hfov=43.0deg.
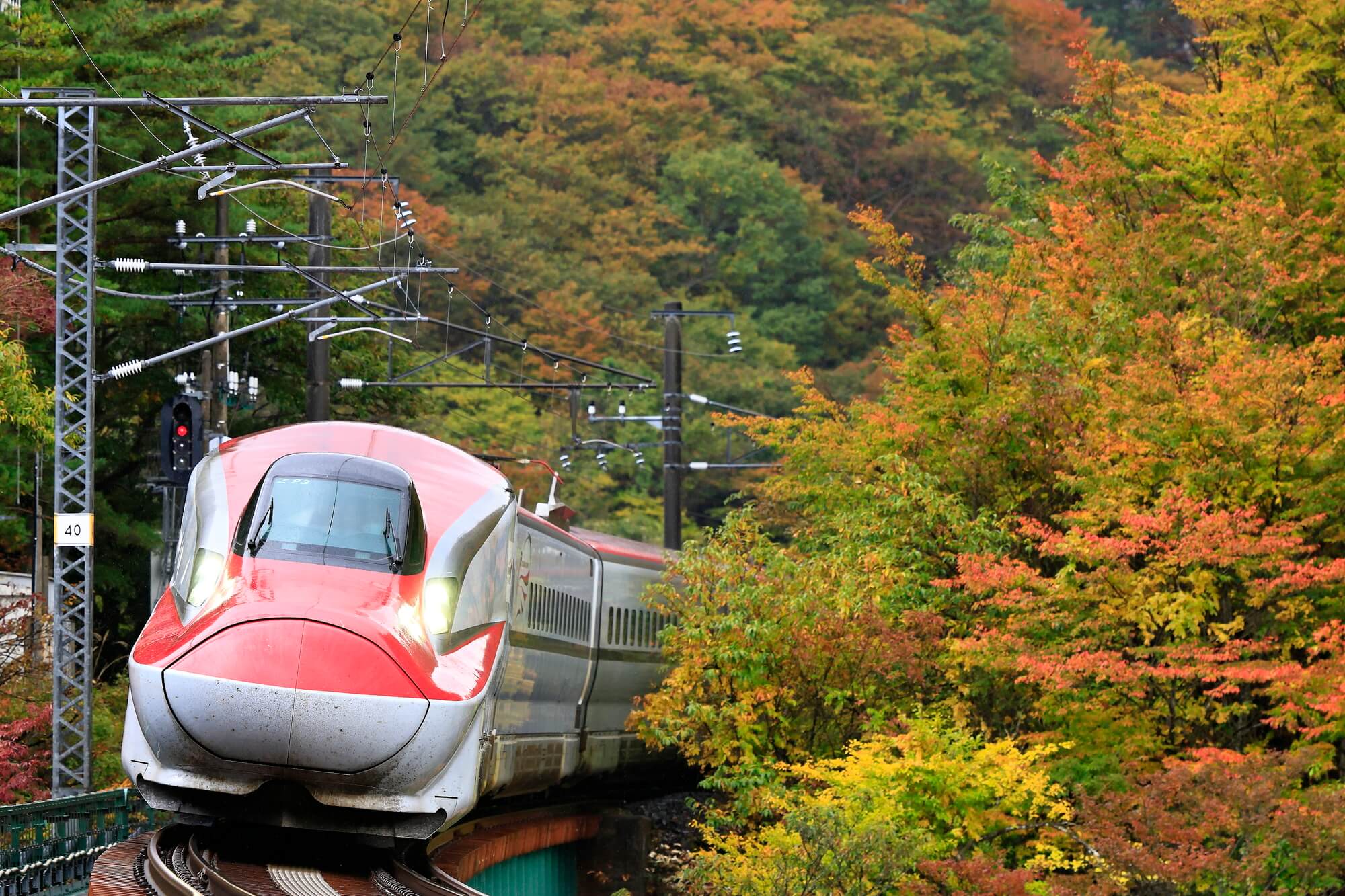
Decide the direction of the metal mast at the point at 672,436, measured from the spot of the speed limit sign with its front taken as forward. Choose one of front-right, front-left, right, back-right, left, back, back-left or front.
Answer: back-left

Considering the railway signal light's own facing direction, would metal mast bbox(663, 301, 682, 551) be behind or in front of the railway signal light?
behind

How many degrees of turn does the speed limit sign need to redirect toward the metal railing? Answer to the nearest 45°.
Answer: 0° — it already faces it

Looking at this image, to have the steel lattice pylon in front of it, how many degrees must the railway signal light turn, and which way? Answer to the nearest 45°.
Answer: approximately 45° to its right

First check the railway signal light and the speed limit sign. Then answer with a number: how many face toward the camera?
2

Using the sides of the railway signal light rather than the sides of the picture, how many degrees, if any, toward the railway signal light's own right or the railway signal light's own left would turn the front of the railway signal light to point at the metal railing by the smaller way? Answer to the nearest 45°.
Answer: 0° — it already faces it

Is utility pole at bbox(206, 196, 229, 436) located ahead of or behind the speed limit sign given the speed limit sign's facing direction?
behind

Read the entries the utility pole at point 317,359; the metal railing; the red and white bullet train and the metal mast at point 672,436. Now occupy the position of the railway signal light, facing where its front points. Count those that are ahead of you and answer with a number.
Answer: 2

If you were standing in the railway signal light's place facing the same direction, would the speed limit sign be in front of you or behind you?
in front

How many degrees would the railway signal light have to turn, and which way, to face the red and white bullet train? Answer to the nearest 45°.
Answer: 0° — it already faces it

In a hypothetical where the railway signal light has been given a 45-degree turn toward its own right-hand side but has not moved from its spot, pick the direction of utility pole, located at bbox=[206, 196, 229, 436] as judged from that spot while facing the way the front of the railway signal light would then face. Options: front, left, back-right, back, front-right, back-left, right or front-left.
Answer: back-right

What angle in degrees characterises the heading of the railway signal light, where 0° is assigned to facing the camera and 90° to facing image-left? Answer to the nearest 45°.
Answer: approximately 0°

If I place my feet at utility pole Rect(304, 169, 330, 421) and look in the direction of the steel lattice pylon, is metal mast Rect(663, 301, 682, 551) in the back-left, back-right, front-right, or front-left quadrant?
back-left
